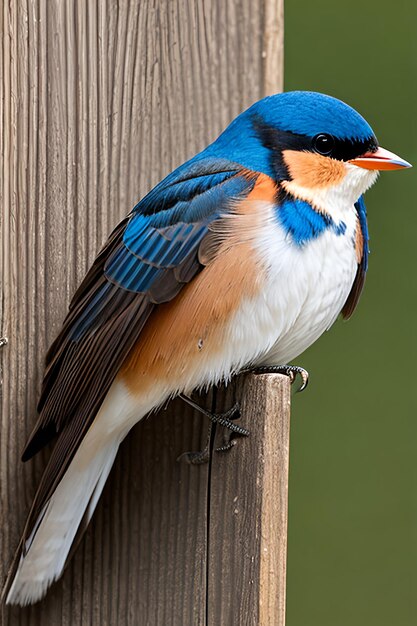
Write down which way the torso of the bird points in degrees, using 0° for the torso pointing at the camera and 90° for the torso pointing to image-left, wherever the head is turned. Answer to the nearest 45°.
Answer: approximately 315°
